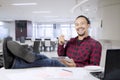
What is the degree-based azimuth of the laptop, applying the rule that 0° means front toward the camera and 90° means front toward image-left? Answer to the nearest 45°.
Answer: approximately 135°

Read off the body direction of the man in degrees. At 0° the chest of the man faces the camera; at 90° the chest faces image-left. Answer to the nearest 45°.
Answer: approximately 45°

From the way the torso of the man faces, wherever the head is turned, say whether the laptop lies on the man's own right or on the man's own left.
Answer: on the man's own left
